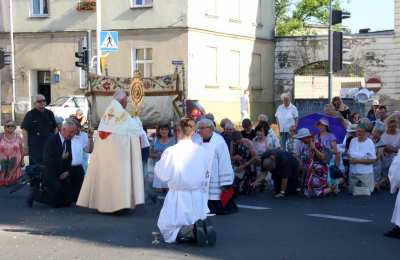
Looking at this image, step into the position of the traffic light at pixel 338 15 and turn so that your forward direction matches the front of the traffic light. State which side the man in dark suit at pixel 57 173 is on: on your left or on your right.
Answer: on your right

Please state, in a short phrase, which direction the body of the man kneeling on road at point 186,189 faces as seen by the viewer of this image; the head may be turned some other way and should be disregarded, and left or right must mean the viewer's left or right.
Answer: facing away from the viewer and to the left of the viewer

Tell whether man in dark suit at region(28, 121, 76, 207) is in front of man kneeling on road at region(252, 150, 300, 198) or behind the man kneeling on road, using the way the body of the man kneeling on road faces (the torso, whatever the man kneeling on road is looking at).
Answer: in front

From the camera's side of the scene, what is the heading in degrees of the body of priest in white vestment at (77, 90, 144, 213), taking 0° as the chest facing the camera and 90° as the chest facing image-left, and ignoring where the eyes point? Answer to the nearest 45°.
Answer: approximately 225°

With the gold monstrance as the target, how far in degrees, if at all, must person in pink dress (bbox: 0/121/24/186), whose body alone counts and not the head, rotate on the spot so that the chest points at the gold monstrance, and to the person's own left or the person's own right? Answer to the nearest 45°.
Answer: approximately 90° to the person's own left

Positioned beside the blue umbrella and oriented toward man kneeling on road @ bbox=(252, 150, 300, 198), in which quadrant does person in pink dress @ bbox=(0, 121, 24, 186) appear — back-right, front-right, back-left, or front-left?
front-right

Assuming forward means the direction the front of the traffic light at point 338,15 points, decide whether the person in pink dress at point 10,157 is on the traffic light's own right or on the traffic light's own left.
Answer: on the traffic light's own right

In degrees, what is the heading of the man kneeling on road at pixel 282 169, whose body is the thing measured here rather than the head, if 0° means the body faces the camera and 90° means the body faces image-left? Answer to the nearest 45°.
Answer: approximately 45°
